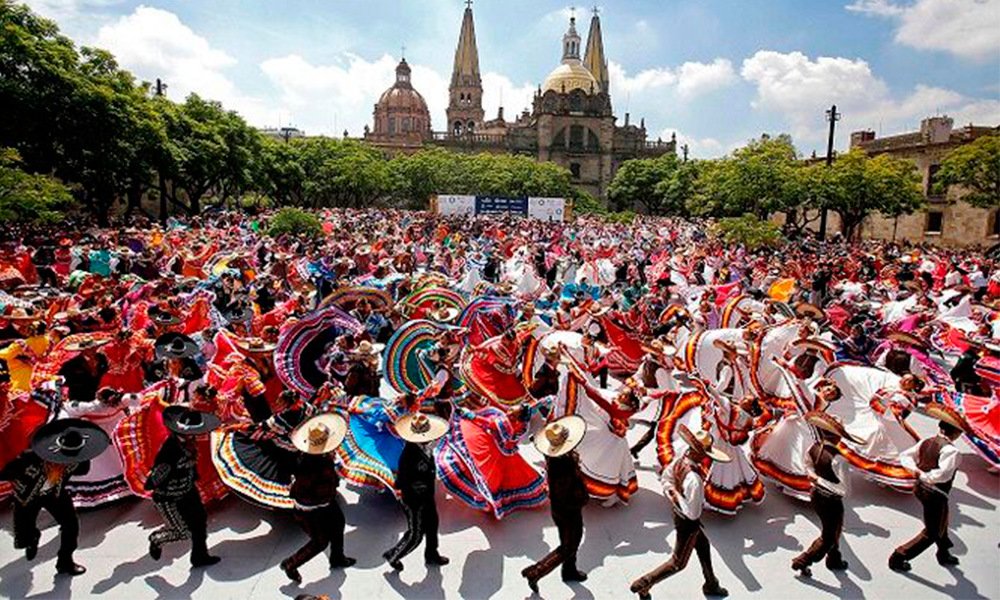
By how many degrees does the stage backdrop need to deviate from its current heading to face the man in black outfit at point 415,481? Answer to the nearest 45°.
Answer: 0° — it already faces them

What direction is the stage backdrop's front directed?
toward the camera

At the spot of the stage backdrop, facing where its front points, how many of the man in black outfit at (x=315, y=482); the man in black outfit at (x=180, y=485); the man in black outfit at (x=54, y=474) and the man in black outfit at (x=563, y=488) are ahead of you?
4

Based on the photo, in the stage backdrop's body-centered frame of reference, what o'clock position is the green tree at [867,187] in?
The green tree is roughly at 10 o'clock from the stage backdrop.

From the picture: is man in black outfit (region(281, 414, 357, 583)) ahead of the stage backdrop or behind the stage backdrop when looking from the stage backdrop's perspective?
ahead

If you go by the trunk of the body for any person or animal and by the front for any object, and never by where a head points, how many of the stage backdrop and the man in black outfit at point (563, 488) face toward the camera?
1

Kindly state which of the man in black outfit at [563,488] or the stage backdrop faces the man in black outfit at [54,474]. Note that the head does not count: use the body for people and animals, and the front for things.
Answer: the stage backdrop

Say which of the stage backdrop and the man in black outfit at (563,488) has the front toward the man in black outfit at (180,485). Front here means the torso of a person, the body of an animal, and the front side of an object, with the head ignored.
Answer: the stage backdrop

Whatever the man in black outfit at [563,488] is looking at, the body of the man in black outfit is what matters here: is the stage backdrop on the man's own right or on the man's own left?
on the man's own left

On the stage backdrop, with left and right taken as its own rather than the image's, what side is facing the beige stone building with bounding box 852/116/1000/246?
left

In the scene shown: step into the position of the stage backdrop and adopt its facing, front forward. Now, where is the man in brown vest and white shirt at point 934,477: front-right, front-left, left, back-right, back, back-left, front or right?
front
